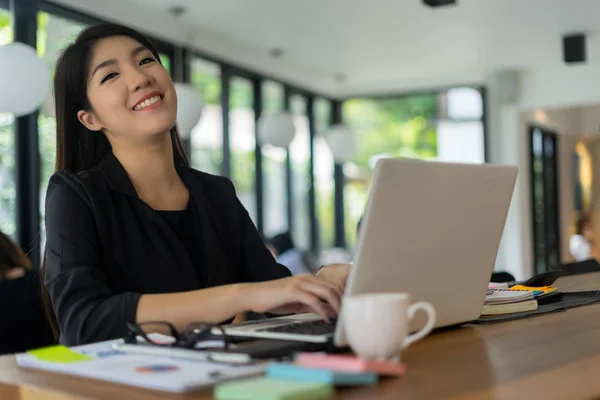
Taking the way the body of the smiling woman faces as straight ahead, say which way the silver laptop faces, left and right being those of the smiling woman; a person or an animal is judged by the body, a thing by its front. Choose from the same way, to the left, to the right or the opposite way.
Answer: the opposite way

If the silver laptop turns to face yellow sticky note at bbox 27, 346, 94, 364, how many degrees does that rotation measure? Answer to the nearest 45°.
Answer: approximately 45° to its left

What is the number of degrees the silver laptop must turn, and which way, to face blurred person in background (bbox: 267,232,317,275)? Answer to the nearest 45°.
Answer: approximately 45° to its right

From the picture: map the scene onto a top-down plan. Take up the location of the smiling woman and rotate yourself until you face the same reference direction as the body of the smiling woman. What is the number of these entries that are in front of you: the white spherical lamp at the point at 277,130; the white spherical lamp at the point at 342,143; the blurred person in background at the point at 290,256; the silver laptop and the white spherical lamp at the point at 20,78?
1

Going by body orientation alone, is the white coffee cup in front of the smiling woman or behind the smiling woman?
in front

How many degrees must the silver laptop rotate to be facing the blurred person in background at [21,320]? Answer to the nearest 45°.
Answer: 0° — it already faces them

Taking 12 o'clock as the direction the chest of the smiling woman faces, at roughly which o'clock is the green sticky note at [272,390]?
The green sticky note is roughly at 1 o'clock from the smiling woman.

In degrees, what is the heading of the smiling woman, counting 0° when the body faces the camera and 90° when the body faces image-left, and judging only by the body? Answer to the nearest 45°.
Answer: approximately 315°

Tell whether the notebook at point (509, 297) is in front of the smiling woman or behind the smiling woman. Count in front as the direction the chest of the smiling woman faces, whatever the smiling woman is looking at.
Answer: in front

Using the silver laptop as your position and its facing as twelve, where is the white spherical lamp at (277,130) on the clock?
The white spherical lamp is roughly at 1 o'clock from the silver laptop.

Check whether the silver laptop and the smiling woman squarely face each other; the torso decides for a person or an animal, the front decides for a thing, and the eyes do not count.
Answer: yes

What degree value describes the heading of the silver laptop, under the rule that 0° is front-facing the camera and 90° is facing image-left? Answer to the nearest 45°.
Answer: approximately 135°

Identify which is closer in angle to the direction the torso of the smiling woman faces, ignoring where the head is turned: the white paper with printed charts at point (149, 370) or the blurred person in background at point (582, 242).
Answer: the white paper with printed charts

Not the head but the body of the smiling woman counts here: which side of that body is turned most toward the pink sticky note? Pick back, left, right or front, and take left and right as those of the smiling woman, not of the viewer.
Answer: front
